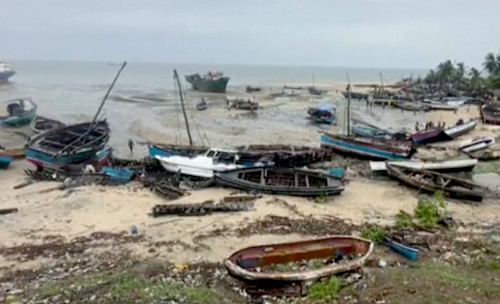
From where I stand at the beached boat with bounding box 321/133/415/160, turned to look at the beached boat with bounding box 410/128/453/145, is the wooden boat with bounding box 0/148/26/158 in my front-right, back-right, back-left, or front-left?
back-left

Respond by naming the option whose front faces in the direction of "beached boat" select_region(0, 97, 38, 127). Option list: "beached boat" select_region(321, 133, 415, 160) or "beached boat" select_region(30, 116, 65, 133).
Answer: "beached boat" select_region(321, 133, 415, 160)

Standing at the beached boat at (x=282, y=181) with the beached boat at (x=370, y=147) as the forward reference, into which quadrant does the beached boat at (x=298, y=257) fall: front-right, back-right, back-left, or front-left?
back-right

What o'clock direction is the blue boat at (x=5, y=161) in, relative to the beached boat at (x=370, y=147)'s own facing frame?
The blue boat is roughly at 11 o'clock from the beached boat.

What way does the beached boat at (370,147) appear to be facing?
to the viewer's left

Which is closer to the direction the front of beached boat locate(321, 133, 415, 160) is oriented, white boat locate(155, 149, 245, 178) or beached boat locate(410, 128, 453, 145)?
the white boat
